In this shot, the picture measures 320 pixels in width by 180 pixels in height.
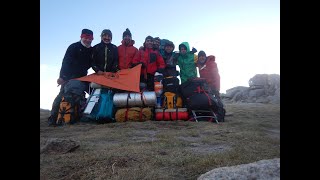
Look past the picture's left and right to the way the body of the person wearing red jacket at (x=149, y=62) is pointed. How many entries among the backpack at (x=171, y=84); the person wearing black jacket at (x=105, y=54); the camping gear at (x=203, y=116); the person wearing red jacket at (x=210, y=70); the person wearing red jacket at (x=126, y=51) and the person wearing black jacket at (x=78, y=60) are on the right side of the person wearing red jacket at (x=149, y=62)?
3

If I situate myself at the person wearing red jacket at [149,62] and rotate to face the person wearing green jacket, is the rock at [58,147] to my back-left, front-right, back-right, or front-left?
back-right

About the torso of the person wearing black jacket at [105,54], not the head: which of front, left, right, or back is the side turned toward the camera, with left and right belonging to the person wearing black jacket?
front

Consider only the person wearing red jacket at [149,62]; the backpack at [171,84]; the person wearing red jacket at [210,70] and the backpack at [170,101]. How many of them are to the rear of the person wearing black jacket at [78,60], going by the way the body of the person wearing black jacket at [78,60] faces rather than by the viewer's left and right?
0

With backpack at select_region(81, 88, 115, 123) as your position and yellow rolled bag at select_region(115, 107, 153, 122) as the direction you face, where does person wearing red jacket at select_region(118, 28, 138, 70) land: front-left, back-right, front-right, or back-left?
front-left

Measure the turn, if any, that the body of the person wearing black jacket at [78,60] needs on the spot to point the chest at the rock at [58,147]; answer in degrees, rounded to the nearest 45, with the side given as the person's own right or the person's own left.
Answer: approximately 45° to the person's own right

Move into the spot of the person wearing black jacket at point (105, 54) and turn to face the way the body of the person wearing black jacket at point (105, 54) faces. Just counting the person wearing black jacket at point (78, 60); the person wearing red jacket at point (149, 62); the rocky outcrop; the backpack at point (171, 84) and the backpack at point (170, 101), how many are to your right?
1

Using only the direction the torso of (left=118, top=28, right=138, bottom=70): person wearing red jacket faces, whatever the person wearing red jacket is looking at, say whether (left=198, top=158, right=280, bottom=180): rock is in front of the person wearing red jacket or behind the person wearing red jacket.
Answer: in front

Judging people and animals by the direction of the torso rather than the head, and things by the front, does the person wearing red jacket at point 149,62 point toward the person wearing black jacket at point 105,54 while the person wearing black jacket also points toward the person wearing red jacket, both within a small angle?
no

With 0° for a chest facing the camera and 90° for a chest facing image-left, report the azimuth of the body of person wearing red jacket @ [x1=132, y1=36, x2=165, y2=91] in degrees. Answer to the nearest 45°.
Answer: approximately 0°

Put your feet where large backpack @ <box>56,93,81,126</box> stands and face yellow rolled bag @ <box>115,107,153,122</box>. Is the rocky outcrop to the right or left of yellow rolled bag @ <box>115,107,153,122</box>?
left

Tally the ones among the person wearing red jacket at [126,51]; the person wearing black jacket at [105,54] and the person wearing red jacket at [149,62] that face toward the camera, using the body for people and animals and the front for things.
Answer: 3

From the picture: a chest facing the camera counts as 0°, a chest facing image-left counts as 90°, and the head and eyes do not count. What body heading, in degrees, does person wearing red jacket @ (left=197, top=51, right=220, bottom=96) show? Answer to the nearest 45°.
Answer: approximately 45°

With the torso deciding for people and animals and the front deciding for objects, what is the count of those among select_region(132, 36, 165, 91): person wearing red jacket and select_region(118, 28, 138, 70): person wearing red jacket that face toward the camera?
2

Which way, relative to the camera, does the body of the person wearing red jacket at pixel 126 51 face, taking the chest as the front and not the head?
toward the camera

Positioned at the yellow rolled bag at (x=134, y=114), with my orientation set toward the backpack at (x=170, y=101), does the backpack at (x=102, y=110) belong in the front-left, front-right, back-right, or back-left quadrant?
back-left
